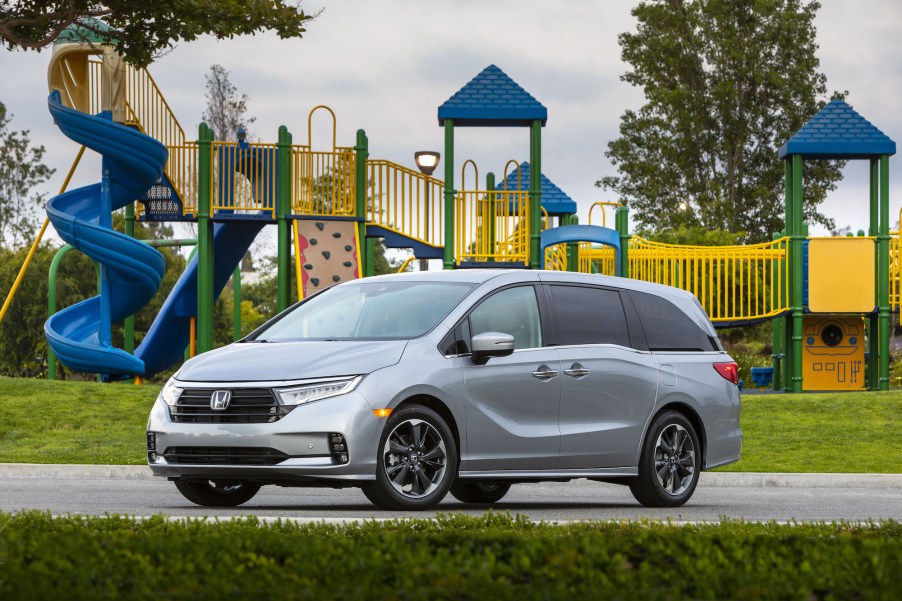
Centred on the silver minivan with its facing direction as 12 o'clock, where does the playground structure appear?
The playground structure is roughly at 4 o'clock from the silver minivan.

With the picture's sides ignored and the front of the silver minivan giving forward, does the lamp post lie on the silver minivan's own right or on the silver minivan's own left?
on the silver minivan's own right

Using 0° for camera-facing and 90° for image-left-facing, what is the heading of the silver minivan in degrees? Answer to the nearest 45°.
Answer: approximately 45°

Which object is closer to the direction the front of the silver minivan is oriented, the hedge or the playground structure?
the hedge
